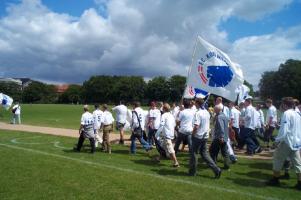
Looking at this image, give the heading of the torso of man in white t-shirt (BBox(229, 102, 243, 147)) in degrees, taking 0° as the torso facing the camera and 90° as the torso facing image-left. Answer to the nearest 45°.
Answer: approximately 135°

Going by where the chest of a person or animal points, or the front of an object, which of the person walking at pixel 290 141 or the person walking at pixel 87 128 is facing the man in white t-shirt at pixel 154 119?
the person walking at pixel 290 141

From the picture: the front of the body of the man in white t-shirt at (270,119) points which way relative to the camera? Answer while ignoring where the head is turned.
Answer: to the viewer's left

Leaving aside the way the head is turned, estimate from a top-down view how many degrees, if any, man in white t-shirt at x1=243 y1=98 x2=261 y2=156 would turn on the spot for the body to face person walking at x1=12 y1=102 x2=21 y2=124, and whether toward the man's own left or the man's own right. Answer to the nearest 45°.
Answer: approximately 45° to the man's own right

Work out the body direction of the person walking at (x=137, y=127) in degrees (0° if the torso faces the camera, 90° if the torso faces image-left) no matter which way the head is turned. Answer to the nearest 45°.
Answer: approximately 135°
